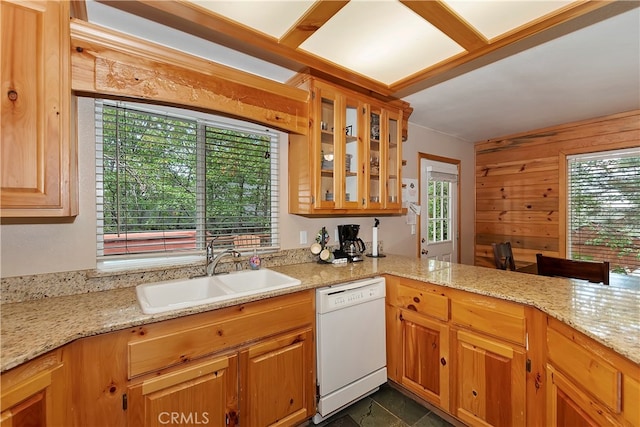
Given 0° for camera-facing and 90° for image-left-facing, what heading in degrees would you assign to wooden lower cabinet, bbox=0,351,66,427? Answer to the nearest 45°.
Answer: approximately 315°

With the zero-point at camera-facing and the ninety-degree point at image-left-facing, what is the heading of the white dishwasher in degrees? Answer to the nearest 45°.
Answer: approximately 315°

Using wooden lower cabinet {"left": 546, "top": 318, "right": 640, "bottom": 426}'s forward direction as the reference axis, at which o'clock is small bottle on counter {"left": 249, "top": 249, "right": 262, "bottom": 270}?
The small bottle on counter is roughly at 1 o'clock from the wooden lower cabinet.

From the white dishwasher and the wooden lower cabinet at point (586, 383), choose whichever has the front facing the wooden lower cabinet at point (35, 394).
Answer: the wooden lower cabinet at point (586, 383)

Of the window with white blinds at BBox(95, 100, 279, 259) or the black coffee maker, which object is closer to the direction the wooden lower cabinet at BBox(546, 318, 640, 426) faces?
the window with white blinds

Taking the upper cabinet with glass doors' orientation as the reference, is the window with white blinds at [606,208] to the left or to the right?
on its left

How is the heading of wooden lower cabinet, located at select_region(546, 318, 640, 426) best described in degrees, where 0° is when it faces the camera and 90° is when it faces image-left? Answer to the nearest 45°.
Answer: approximately 45°

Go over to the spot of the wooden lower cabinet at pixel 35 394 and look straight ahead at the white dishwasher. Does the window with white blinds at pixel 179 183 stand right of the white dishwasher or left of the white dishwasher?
left

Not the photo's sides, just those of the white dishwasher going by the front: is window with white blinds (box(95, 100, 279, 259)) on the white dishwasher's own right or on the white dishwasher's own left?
on the white dishwasher's own right
